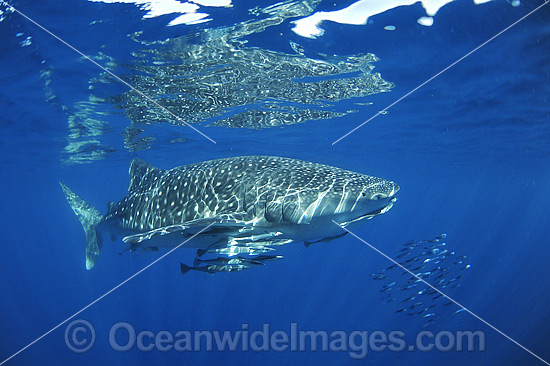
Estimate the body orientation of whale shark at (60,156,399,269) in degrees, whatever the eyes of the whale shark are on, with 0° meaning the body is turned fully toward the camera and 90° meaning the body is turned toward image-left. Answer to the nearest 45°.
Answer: approximately 270°
